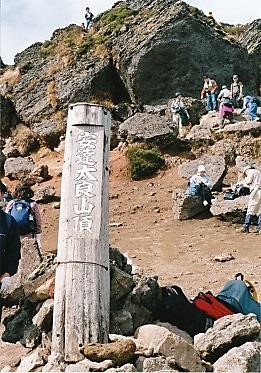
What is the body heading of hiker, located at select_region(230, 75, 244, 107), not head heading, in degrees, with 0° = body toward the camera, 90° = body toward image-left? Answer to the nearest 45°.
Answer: approximately 0°

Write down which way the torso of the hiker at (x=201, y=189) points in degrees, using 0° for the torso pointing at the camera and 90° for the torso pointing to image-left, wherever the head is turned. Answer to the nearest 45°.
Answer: approximately 315°

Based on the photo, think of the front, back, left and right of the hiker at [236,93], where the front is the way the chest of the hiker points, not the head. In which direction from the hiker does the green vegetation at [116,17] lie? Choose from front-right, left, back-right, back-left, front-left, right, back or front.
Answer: back-right

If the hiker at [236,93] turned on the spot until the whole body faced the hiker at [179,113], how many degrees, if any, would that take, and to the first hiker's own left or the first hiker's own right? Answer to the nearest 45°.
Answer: approximately 45° to the first hiker's own right

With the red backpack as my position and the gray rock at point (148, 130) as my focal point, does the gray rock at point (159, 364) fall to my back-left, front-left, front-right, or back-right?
back-left

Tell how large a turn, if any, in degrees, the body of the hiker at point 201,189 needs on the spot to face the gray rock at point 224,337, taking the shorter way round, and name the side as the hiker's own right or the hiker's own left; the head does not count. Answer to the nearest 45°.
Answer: approximately 45° to the hiker's own right

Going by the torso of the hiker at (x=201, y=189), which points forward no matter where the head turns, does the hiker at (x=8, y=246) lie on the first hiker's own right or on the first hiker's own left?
on the first hiker's own right

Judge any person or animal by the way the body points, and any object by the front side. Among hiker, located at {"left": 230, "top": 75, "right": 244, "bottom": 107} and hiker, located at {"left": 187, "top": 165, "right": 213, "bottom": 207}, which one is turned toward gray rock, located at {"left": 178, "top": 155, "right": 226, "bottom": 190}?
hiker, located at {"left": 230, "top": 75, "right": 244, "bottom": 107}

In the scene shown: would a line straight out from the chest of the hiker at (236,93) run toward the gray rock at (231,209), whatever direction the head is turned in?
yes
